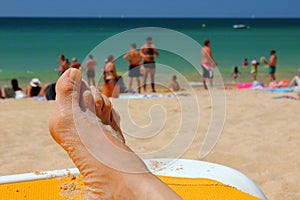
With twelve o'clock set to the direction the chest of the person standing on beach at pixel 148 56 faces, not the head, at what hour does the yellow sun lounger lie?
The yellow sun lounger is roughly at 12 o'clock from the person standing on beach.

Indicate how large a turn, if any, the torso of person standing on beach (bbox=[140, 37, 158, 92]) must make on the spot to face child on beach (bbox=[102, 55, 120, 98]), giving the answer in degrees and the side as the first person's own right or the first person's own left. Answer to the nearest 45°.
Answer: approximately 45° to the first person's own right

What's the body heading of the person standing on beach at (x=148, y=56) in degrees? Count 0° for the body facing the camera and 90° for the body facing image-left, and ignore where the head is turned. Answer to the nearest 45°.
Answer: approximately 0°
